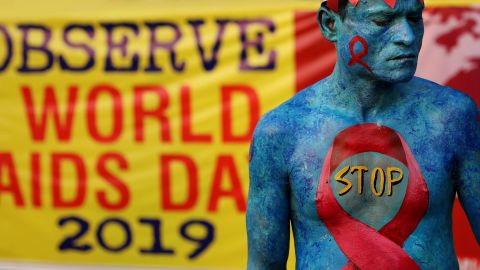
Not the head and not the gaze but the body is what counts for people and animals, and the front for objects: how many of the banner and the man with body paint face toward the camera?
2

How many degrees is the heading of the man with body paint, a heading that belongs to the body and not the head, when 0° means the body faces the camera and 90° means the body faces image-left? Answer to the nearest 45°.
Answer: approximately 0°

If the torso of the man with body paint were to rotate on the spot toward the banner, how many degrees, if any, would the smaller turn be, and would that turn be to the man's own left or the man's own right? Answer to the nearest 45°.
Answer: approximately 135° to the man's own right

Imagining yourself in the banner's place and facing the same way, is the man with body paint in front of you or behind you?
in front

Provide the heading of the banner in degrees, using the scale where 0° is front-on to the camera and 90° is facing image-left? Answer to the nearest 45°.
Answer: approximately 0°
